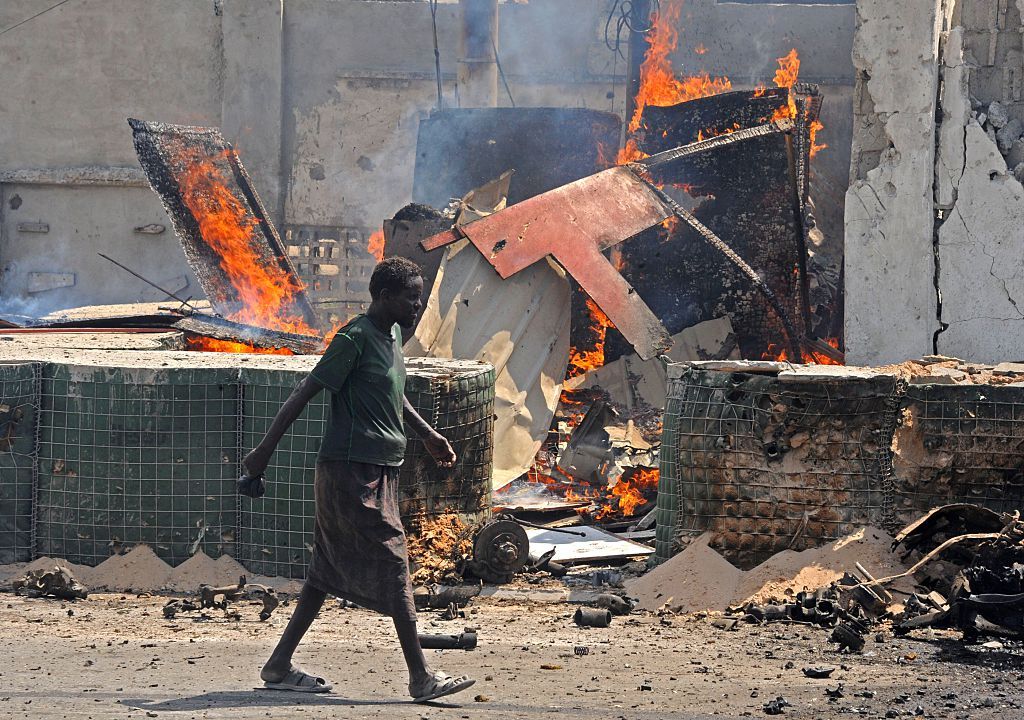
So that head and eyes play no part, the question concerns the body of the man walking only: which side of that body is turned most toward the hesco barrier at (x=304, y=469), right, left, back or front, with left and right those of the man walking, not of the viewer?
left

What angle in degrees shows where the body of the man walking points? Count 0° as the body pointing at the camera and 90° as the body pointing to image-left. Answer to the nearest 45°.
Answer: approximately 270°

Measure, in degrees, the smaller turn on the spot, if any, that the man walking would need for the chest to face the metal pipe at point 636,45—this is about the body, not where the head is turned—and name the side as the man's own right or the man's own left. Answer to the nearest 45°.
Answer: approximately 90° to the man's own left

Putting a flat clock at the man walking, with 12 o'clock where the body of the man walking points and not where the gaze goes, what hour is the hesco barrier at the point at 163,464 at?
The hesco barrier is roughly at 8 o'clock from the man walking.

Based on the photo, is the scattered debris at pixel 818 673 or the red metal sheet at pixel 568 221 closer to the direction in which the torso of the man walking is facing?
the scattered debris

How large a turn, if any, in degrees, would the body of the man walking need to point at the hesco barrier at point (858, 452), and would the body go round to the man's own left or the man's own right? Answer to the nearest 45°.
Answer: approximately 45° to the man's own left

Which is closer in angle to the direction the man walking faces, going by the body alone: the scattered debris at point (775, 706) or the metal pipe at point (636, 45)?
the scattered debris

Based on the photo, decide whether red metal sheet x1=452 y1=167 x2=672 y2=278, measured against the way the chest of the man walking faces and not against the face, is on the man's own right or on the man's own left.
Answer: on the man's own left

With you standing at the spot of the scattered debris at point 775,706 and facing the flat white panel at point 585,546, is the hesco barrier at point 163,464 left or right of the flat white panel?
left

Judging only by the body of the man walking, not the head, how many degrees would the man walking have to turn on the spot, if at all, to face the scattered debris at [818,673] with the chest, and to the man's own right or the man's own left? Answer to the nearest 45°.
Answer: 0° — they already face it

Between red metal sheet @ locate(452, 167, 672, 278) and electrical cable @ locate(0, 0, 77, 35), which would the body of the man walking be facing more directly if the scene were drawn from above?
the red metal sheet

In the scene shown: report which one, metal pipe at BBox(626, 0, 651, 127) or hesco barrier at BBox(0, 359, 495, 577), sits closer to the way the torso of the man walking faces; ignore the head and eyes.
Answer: the metal pipe

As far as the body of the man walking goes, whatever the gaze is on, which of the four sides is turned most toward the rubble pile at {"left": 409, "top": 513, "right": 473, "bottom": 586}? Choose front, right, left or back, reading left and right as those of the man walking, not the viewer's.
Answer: left
